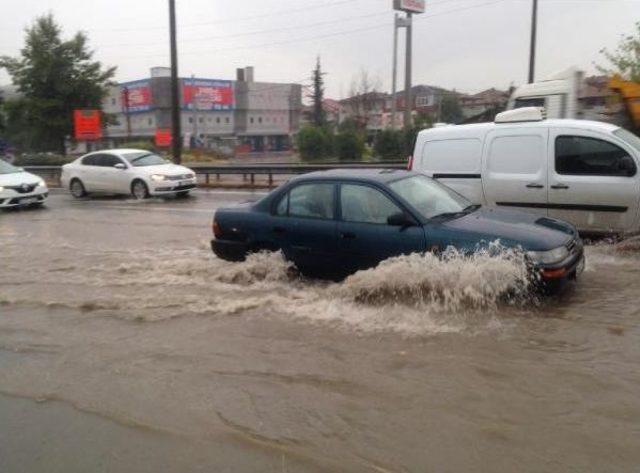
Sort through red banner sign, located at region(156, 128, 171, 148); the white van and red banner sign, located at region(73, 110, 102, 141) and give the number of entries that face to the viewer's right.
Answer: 1

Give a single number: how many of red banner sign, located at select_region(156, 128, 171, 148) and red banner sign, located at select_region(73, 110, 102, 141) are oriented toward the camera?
2

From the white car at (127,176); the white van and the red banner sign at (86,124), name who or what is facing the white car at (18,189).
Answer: the red banner sign

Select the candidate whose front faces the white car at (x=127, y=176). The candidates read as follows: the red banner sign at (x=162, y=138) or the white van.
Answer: the red banner sign

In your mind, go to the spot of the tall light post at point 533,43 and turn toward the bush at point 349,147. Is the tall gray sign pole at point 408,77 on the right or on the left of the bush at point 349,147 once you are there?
right

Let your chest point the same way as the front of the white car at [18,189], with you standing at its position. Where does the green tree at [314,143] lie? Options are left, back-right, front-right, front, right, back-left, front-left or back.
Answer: left

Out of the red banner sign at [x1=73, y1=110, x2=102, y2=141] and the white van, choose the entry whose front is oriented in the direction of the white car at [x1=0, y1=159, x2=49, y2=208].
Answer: the red banner sign

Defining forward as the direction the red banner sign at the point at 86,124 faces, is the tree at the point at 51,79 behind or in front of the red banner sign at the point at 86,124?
behind

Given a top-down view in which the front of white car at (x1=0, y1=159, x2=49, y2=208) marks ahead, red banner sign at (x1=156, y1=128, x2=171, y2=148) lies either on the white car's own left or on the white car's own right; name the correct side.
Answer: on the white car's own left

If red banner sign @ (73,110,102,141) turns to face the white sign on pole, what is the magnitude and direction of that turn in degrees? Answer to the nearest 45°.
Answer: approximately 90° to its left

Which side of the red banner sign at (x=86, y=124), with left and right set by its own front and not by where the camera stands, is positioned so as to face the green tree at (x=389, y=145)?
left

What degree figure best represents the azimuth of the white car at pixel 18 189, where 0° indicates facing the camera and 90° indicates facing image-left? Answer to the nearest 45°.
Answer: approximately 315°

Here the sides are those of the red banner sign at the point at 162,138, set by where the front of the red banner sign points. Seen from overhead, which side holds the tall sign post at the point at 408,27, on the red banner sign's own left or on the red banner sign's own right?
on the red banner sign's own left

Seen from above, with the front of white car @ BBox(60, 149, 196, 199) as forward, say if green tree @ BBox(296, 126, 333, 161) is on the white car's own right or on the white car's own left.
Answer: on the white car's own left
